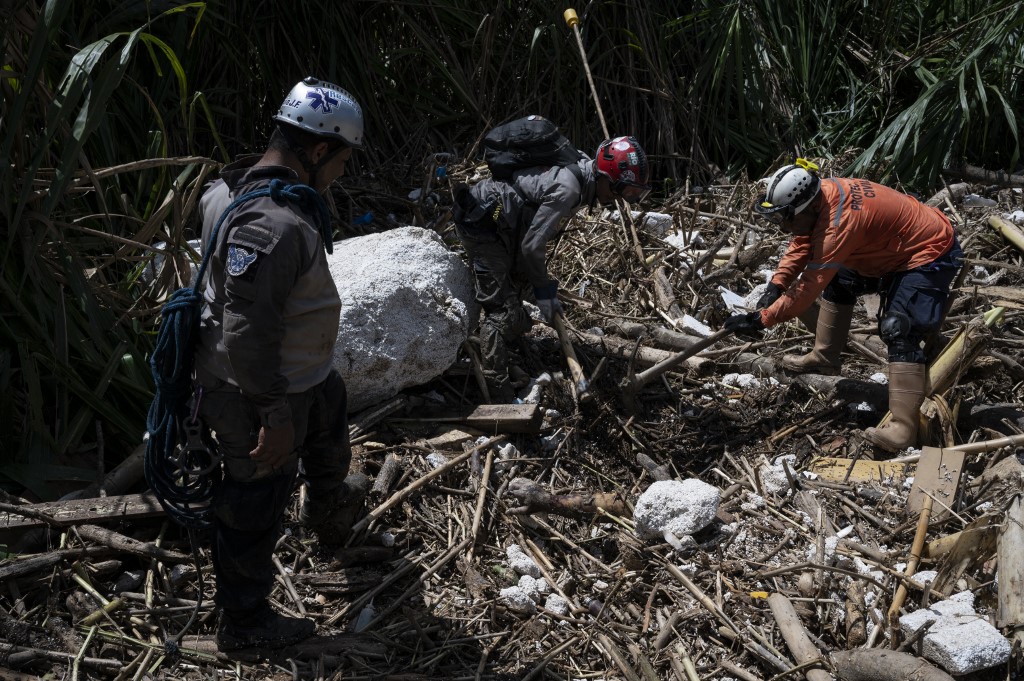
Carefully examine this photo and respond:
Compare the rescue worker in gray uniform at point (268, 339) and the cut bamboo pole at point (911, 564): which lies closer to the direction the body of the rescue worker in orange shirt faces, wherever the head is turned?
the rescue worker in gray uniform

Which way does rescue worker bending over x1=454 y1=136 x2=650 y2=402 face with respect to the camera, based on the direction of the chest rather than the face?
to the viewer's right

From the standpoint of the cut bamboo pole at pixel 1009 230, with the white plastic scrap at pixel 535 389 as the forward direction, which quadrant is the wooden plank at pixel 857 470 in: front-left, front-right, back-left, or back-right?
front-left

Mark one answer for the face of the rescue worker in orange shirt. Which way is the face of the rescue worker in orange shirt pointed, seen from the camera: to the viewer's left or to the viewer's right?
to the viewer's left

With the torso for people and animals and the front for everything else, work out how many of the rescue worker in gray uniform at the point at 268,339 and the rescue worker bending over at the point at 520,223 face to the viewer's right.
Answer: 2

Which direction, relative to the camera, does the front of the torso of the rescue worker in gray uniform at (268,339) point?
to the viewer's right

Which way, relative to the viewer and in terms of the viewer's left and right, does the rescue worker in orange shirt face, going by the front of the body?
facing to the left of the viewer

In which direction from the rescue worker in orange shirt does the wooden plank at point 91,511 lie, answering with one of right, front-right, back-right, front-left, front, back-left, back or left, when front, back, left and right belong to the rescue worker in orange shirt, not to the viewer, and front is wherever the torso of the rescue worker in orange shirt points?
front-left

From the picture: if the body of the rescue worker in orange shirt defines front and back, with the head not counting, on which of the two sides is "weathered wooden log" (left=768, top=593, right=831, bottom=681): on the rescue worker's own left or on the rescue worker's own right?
on the rescue worker's own left

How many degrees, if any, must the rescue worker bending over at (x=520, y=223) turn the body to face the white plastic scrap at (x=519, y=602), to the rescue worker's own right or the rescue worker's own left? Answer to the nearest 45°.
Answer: approximately 90° to the rescue worker's own right

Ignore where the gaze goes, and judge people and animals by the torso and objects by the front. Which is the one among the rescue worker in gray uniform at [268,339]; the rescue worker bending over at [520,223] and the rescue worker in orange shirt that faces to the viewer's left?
the rescue worker in orange shirt

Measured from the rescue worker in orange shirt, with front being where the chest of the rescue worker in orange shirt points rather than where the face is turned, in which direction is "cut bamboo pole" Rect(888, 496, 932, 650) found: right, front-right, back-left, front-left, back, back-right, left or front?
left

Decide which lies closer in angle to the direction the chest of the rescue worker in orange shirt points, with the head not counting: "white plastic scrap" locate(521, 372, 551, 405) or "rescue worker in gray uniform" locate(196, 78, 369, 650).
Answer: the white plastic scrap
